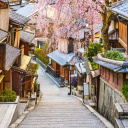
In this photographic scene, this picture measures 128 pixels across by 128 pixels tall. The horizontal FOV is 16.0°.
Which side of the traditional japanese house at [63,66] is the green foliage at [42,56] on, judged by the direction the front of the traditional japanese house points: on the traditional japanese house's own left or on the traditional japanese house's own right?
on the traditional japanese house's own right

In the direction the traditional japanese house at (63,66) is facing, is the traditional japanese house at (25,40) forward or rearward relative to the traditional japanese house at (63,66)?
forward

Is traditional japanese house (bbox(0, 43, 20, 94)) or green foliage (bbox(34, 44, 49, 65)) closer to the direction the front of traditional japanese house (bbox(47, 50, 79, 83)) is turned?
the traditional japanese house

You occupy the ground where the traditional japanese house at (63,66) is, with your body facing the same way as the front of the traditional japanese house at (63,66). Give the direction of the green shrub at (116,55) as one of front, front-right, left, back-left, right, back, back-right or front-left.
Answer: front-left

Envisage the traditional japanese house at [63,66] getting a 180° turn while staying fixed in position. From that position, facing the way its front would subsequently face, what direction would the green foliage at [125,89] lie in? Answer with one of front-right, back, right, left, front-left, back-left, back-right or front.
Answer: back-right

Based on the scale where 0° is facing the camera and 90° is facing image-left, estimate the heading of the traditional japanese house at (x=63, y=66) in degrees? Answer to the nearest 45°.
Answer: approximately 45°

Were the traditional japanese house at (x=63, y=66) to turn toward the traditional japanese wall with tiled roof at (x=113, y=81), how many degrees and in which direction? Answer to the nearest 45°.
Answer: approximately 45° to its left

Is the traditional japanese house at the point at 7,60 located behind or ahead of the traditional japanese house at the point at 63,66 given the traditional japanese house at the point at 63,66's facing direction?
ahead
